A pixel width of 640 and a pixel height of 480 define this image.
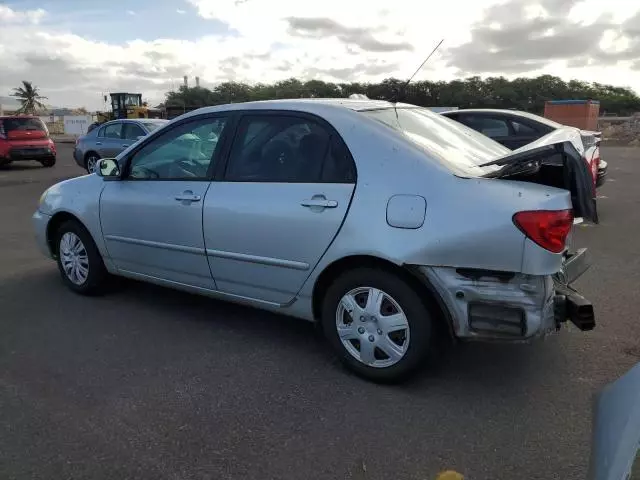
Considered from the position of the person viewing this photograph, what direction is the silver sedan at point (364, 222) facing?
facing away from the viewer and to the left of the viewer
